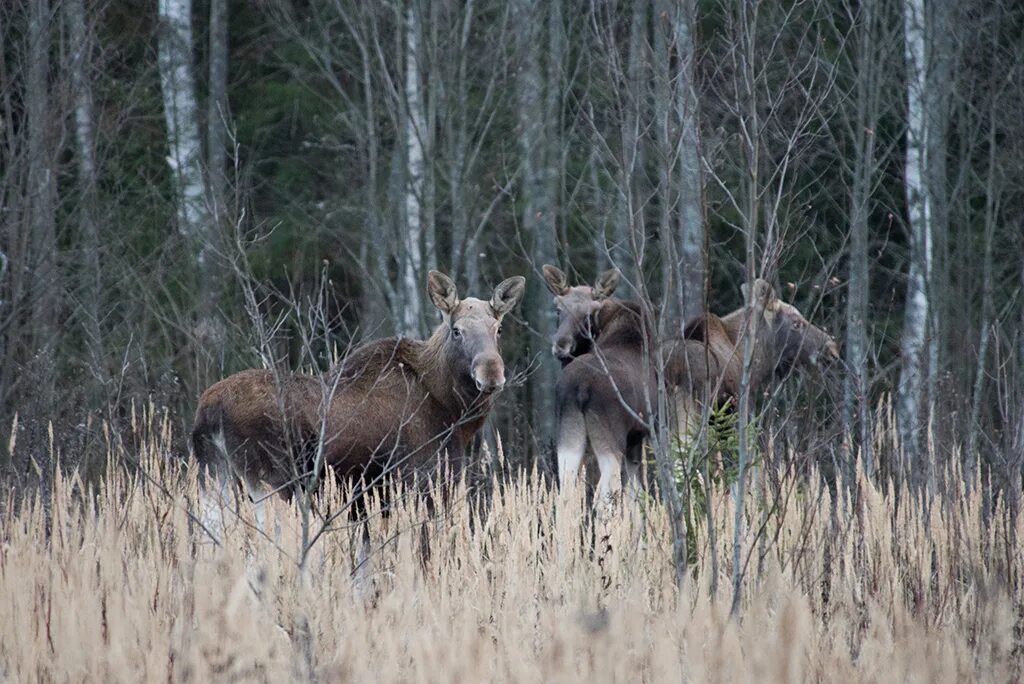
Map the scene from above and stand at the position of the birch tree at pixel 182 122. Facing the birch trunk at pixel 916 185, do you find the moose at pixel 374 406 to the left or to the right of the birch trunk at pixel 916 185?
right

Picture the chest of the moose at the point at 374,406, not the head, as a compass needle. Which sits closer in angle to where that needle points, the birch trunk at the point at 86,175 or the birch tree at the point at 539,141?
the birch tree

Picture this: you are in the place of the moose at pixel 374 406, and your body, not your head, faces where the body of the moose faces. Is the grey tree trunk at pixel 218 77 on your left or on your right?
on your left

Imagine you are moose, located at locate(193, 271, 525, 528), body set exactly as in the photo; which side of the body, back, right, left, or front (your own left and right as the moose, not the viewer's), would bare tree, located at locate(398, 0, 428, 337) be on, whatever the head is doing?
left

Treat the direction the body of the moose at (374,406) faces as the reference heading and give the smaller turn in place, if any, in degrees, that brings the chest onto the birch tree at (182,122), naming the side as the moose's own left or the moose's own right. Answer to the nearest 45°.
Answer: approximately 90° to the moose's own left

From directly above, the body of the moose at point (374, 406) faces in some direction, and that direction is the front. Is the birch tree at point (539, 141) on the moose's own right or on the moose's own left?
on the moose's own left

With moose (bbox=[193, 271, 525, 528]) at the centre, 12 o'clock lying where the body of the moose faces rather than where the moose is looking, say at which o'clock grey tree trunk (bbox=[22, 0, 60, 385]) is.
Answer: The grey tree trunk is roughly at 8 o'clock from the moose.

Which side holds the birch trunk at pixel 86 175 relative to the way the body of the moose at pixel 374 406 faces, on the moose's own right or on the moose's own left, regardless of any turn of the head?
on the moose's own left

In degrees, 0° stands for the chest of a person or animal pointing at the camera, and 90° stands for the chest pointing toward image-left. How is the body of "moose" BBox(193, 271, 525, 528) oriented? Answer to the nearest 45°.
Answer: approximately 270°
